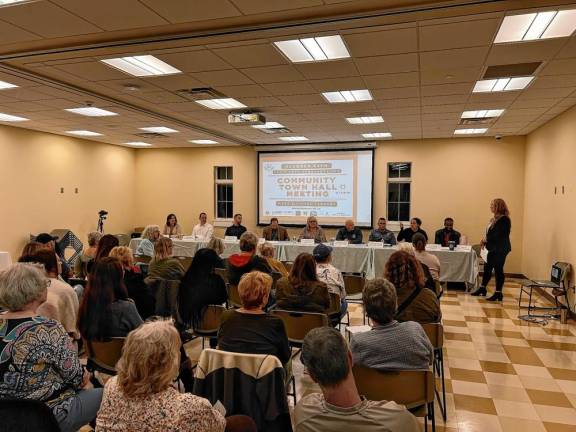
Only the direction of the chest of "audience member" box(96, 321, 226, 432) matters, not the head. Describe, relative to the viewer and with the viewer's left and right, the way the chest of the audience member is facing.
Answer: facing away from the viewer

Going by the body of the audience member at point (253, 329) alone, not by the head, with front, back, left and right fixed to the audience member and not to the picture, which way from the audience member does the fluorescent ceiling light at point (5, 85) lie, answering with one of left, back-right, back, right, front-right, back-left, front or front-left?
front-left

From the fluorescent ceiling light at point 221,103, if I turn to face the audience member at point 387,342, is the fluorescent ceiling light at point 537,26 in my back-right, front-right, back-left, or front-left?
front-left

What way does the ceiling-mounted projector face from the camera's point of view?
away from the camera

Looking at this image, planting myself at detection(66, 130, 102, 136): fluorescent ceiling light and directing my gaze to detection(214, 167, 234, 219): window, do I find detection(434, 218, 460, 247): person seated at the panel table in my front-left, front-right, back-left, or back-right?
front-right

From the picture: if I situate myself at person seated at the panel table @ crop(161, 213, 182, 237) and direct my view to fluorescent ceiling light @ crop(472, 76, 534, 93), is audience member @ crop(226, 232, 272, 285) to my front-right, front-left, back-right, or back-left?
front-right

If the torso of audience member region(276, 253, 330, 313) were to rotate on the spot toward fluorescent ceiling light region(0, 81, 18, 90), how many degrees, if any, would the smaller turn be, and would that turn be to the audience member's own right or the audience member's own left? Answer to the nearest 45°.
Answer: approximately 45° to the audience member's own left

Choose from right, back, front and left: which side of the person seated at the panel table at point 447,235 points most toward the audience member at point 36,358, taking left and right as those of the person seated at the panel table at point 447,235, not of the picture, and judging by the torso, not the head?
front

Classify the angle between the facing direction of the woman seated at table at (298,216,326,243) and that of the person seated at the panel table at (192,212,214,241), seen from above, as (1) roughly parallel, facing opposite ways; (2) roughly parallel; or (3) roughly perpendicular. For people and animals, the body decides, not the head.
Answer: roughly parallel

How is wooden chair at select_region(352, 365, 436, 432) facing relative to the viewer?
away from the camera

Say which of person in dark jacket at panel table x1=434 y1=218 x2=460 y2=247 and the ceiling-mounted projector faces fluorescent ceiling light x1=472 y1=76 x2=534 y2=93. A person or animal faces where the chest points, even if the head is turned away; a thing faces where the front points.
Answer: the person in dark jacket at panel table

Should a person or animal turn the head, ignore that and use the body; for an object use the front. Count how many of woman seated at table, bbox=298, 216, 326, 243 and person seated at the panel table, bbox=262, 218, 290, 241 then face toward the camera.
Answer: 2

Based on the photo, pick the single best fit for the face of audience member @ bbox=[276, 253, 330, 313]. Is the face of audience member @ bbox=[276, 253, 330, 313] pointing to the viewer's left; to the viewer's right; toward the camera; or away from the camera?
away from the camera

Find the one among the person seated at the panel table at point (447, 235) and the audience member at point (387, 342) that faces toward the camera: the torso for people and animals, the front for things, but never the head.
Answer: the person seated at the panel table at point (447, 235)

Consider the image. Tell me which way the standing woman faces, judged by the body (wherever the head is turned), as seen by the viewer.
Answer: to the viewer's left

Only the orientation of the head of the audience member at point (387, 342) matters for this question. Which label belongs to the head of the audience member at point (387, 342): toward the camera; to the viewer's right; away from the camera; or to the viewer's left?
away from the camera

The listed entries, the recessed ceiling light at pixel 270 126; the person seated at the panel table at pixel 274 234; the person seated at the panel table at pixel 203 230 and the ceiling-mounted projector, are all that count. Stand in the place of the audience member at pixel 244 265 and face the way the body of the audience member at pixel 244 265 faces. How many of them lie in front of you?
4

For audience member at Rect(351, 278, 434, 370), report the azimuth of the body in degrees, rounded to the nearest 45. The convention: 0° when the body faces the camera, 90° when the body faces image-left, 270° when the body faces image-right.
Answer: approximately 180°

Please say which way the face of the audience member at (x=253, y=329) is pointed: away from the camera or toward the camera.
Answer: away from the camera

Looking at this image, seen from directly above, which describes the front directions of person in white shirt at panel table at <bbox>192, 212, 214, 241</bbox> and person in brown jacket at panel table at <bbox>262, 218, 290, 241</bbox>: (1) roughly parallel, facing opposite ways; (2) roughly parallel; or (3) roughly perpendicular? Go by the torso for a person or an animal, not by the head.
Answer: roughly parallel

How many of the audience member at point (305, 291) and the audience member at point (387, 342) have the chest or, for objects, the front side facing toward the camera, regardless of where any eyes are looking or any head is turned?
0

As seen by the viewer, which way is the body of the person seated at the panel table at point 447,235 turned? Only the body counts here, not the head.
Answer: toward the camera

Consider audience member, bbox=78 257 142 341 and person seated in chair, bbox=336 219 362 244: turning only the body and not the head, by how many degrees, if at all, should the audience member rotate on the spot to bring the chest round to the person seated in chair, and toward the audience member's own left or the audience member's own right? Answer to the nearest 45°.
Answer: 0° — they already face them
